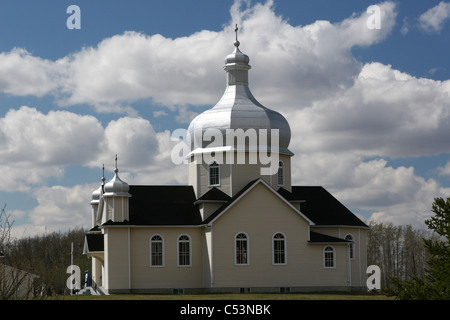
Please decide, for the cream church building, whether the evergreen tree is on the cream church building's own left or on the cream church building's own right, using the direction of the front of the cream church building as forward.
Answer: on the cream church building's own left

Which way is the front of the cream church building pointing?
to the viewer's left
